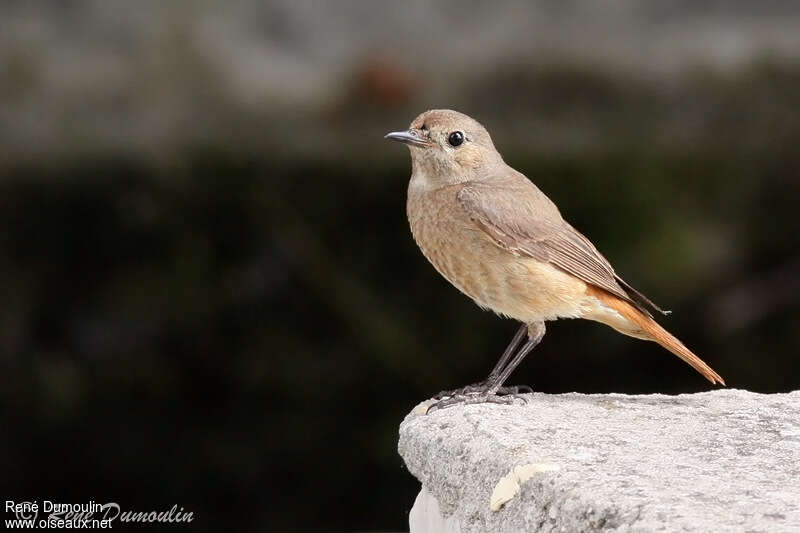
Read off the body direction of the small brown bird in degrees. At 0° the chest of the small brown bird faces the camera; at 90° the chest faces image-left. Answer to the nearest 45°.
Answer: approximately 90°
